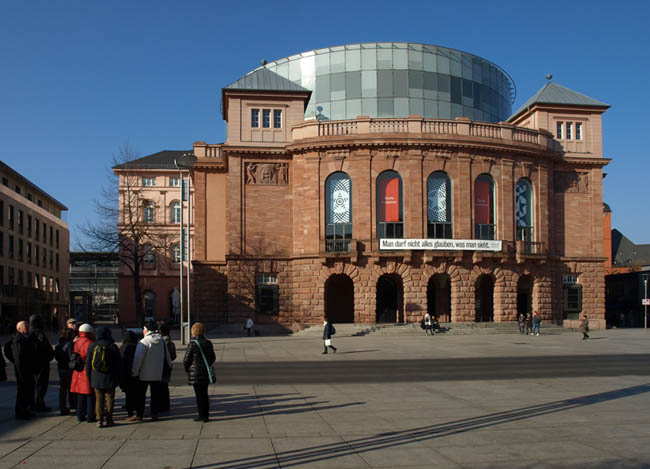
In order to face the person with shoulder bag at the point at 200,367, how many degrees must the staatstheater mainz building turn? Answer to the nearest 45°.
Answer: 0° — it already faces them

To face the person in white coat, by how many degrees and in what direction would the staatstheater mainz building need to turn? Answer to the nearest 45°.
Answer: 0° — it already faces them

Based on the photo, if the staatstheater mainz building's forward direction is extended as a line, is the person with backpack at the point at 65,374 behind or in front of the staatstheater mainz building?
in front

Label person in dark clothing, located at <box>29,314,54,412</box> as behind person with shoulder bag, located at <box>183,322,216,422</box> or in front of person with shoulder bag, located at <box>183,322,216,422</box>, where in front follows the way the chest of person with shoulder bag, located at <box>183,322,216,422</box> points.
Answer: in front

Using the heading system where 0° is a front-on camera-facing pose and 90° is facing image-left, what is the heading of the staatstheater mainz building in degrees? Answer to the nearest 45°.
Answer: approximately 0°

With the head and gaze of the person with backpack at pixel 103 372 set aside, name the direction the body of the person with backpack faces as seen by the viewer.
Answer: away from the camera

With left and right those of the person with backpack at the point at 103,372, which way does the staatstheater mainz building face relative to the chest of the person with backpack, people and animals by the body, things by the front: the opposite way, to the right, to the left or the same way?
the opposite way

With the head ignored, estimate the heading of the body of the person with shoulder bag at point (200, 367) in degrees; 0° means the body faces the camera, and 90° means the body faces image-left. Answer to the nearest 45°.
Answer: approximately 135°

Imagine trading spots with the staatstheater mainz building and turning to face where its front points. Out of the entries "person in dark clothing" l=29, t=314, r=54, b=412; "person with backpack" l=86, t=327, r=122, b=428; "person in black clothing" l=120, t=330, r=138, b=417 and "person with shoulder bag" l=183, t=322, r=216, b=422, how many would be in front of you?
4
